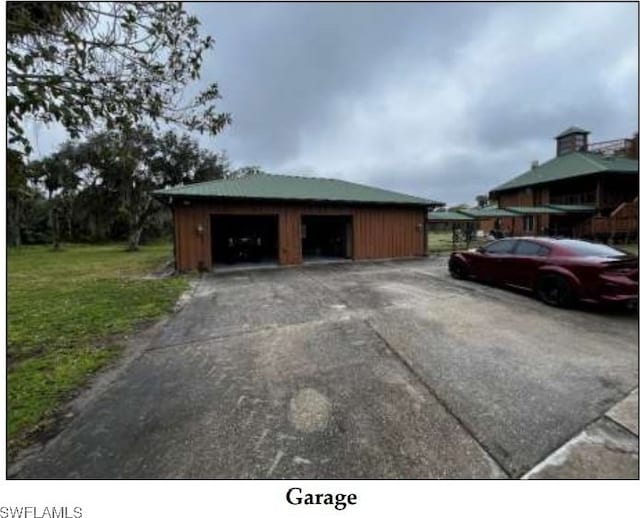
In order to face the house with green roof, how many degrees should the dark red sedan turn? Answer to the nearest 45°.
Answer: approximately 45° to its right

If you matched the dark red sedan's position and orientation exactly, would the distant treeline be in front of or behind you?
in front

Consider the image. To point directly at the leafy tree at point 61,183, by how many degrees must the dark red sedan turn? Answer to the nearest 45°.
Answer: approximately 45° to its left

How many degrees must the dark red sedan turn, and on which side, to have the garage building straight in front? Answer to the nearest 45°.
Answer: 0° — it already faces it

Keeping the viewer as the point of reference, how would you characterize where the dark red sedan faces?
facing away from the viewer and to the left of the viewer
